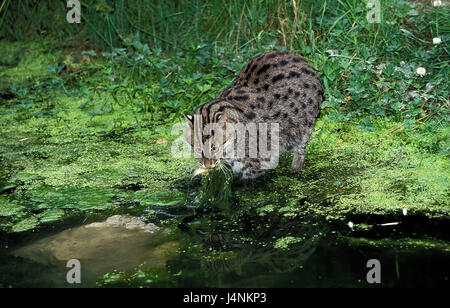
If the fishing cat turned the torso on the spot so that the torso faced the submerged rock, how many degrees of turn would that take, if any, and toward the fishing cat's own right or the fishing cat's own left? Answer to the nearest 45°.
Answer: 0° — it already faces it

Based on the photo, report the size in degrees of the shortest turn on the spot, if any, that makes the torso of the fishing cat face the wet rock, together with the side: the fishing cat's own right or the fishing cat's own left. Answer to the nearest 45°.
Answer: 0° — it already faces it
